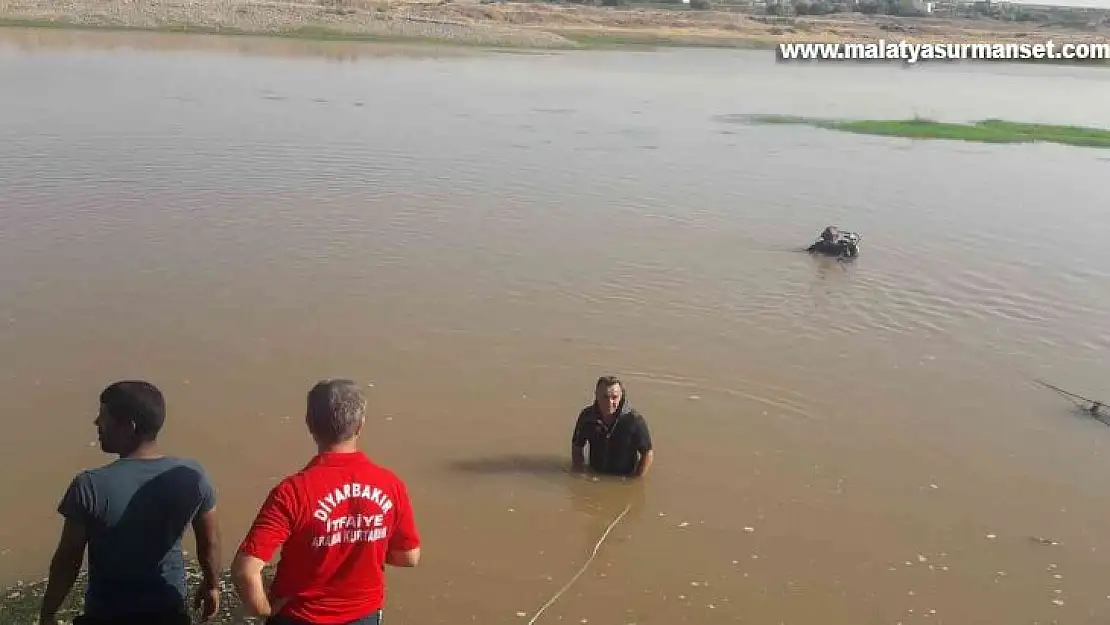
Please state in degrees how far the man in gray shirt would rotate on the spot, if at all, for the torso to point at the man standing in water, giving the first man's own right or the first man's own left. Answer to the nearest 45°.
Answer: approximately 45° to the first man's own right

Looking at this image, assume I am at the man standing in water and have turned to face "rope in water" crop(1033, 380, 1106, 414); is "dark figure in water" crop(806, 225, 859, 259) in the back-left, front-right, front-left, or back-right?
front-left

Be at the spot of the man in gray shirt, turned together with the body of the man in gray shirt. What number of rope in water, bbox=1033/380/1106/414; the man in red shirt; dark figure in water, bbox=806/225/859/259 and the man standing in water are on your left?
0

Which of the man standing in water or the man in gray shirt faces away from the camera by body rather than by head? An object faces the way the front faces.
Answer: the man in gray shirt

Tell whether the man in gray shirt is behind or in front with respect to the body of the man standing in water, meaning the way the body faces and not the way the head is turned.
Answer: in front

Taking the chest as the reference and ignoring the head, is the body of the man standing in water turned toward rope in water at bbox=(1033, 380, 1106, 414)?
no

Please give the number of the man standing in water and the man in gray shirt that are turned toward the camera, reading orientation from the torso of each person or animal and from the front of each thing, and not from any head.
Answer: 1

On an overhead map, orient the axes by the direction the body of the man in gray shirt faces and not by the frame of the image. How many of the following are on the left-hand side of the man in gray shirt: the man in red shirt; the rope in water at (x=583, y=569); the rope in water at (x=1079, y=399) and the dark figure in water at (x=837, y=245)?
0

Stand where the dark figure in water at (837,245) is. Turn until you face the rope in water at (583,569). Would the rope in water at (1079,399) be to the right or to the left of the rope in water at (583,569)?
left

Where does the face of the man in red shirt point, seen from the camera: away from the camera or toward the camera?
away from the camera

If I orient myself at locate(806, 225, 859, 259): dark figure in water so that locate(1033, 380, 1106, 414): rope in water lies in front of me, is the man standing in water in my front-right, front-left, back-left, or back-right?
front-right

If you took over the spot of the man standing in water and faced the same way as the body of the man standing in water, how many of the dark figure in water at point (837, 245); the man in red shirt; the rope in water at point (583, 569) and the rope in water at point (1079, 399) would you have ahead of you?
2

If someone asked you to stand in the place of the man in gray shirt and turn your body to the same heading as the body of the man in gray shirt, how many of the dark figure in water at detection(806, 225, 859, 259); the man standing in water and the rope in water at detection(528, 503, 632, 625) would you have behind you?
0

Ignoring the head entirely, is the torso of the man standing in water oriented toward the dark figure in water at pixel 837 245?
no

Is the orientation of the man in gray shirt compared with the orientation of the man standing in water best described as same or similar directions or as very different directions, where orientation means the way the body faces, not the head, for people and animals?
very different directions

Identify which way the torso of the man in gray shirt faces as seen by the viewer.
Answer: away from the camera

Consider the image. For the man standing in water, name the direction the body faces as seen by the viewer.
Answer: toward the camera

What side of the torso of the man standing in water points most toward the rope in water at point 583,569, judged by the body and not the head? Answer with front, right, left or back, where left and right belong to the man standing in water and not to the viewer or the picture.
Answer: front
